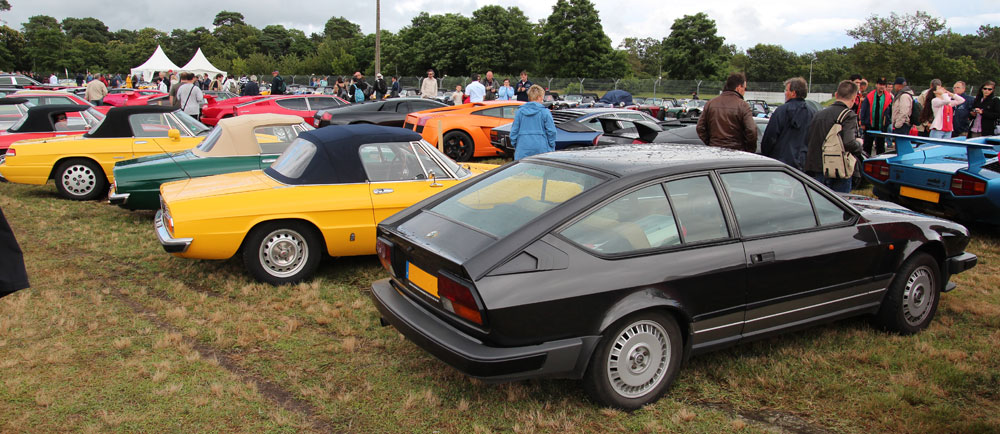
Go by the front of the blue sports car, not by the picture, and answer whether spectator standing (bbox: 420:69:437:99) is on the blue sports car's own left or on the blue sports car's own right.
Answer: on the blue sports car's own left

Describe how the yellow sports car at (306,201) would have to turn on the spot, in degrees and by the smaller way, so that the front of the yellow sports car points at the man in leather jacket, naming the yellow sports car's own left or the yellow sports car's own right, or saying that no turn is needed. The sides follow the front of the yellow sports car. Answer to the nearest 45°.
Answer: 0° — it already faces them

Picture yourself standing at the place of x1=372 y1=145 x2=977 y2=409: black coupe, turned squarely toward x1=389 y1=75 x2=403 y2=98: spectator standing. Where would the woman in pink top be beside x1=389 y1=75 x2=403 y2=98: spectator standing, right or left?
right

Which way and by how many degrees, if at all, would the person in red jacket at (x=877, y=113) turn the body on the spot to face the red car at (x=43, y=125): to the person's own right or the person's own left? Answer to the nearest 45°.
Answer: approximately 45° to the person's own right

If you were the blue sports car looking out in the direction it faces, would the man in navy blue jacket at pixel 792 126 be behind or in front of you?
behind

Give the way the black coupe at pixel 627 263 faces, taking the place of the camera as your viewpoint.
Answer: facing away from the viewer and to the right of the viewer

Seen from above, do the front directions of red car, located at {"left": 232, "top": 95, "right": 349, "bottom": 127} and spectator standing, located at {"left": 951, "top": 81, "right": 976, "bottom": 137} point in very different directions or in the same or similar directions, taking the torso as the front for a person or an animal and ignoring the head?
very different directions

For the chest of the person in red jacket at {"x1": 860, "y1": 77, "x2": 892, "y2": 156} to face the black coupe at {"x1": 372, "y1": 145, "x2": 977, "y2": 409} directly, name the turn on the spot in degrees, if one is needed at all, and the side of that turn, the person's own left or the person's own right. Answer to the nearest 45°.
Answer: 0° — they already face it

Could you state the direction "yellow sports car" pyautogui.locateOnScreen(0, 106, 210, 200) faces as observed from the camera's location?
facing to the right of the viewer

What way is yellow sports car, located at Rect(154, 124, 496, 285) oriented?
to the viewer's right

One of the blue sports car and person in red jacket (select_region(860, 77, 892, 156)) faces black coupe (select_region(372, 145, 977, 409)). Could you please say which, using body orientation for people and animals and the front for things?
the person in red jacket

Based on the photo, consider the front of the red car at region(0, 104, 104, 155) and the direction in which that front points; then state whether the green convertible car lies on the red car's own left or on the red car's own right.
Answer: on the red car's own right
